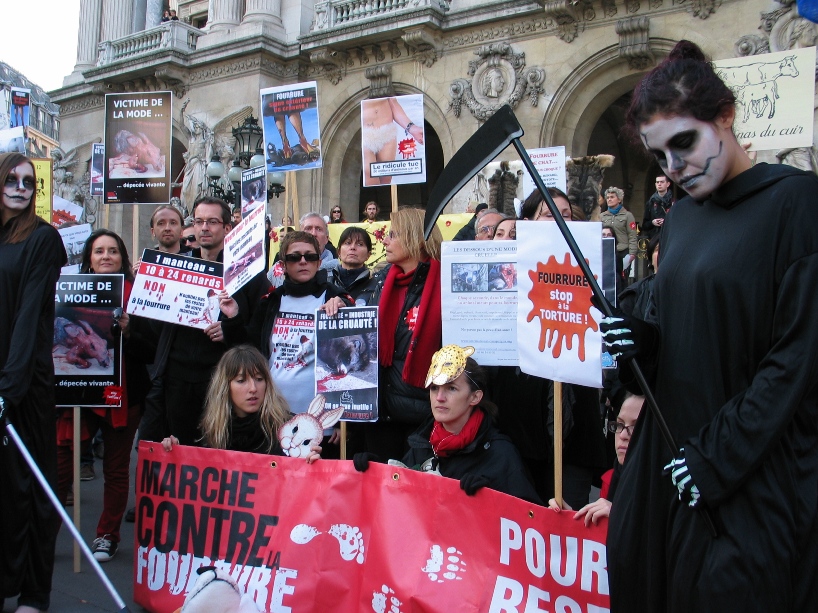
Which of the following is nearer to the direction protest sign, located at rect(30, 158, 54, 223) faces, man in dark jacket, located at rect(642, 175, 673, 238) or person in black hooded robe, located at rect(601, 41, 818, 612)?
the person in black hooded robe

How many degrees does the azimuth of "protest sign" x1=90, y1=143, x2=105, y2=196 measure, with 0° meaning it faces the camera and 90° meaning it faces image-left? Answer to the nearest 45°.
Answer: approximately 0°

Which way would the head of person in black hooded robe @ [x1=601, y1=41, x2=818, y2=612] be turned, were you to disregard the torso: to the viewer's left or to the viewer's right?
to the viewer's left

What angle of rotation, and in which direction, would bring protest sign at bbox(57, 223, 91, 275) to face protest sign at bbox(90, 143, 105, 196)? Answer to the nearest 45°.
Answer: approximately 180°

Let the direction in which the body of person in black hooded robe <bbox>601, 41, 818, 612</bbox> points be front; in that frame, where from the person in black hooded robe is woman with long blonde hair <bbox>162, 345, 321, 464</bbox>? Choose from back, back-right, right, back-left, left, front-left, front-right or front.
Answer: right

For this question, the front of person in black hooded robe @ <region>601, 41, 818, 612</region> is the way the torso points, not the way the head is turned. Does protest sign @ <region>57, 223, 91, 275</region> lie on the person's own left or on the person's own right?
on the person's own right

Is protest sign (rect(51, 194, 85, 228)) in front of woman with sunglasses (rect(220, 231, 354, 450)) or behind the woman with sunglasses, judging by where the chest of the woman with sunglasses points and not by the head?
behind

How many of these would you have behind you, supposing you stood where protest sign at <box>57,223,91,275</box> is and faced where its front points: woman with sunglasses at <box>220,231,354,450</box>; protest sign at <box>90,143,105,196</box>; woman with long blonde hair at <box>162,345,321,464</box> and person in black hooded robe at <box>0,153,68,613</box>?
1

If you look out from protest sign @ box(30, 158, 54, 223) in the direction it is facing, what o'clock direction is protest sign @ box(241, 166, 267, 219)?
protest sign @ box(241, 166, 267, 219) is roughly at 8 o'clock from protest sign @ box(30, 158, 54, 223).

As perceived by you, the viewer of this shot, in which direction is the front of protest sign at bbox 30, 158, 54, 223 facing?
facing the viewer

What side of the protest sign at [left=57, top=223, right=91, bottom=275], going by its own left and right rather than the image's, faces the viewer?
front
